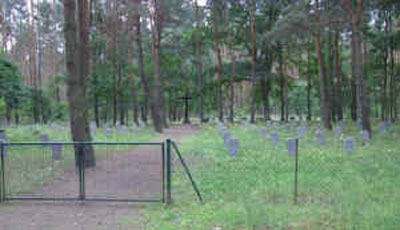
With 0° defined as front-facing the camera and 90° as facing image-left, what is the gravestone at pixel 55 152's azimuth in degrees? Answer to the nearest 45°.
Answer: approximately 0°

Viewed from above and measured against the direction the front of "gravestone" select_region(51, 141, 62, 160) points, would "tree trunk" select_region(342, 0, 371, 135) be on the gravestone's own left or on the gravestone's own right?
on the gravestone's own left

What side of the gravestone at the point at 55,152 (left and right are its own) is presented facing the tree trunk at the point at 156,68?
back

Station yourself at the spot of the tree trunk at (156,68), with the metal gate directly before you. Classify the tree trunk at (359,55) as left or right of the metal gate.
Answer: left

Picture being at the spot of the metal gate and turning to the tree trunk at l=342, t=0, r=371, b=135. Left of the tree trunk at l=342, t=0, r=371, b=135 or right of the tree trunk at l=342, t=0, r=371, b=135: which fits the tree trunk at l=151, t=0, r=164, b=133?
left

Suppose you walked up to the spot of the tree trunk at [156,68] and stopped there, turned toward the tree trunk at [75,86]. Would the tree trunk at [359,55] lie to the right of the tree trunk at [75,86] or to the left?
left
